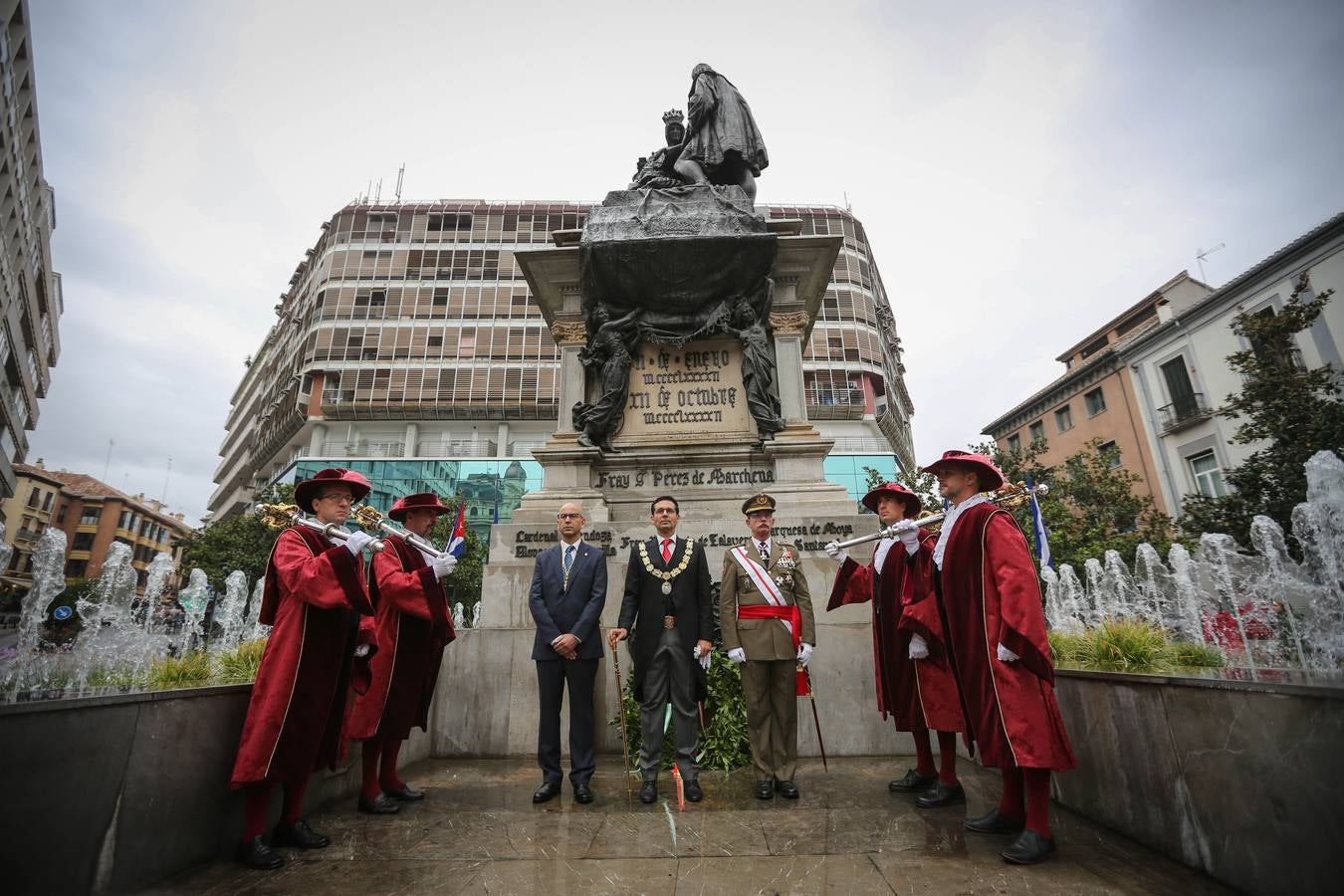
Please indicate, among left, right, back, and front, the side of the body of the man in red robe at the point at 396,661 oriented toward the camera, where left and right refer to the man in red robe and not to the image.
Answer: right

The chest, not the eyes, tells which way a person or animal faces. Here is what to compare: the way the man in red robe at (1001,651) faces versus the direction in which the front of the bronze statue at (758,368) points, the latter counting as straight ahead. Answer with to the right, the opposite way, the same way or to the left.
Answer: to the right

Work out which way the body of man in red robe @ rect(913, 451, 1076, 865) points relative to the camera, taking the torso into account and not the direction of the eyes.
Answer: to the viewer's left

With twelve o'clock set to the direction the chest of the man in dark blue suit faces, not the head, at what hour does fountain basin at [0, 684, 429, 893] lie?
The fountain basin is roughly at 2 o'clock from the man in dark blue suit.

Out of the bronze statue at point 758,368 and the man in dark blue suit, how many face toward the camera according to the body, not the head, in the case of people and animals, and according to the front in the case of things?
2

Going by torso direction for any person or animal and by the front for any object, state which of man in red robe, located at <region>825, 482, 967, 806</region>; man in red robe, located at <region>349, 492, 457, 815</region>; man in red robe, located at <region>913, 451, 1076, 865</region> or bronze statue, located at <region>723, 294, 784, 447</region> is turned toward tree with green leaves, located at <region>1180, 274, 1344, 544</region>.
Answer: man in red robe, located at <region>349, 492, 457, 815</region>

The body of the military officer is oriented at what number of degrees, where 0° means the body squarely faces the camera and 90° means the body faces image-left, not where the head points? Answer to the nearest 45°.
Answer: approximately 0°

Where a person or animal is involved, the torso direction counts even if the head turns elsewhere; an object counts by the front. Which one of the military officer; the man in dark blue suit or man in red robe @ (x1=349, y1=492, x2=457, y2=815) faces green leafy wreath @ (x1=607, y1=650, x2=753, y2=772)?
the man in red robe

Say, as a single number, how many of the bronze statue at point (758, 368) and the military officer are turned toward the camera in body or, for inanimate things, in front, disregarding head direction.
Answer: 2

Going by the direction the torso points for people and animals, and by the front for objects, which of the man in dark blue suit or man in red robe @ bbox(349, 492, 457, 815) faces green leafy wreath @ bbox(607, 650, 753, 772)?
the man in red robe

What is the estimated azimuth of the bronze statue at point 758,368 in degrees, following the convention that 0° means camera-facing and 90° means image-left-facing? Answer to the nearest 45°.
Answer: approximately 0°
